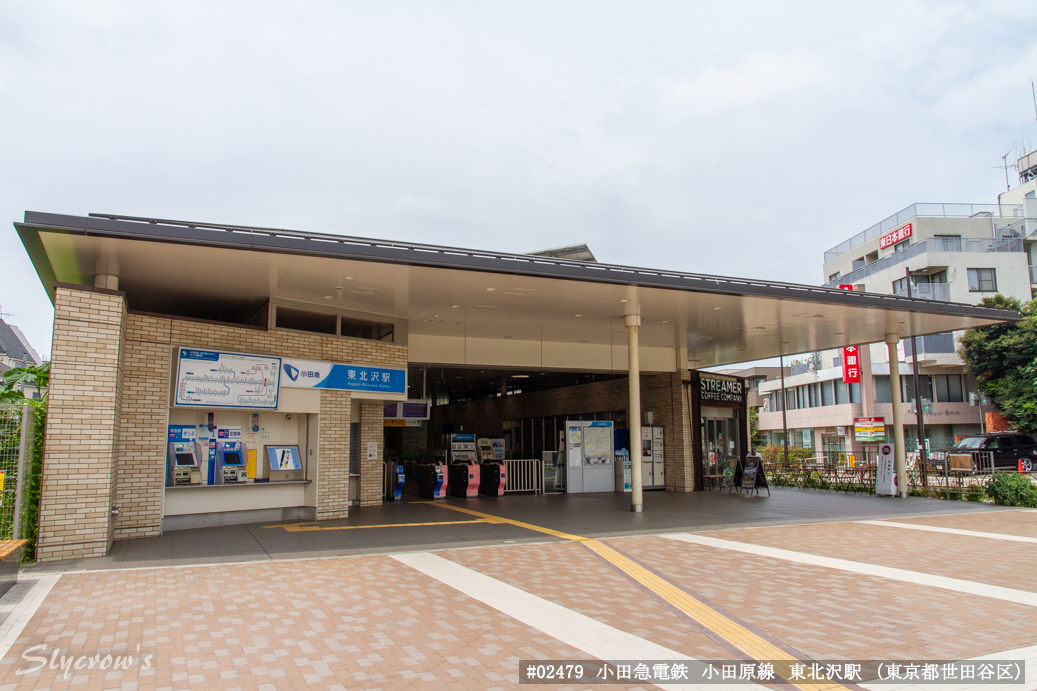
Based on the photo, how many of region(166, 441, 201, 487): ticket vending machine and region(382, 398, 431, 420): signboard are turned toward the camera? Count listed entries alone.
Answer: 2

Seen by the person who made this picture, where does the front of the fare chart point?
facing the viewer and to the right of the viewer

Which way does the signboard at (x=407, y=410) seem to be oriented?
toward the camera

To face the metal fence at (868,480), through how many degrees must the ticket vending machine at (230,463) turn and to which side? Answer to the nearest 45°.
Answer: approximately 45° to its left

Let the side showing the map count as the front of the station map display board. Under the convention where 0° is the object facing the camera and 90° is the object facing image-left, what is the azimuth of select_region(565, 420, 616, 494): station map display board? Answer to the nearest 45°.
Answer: approximately 0°

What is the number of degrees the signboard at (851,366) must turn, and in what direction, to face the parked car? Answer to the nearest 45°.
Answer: approximately 45° to its left

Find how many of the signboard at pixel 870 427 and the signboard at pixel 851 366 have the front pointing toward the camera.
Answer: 2

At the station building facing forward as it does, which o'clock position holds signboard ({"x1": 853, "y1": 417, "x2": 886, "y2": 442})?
The signboard is roughly at 9 o'clock from the station building.

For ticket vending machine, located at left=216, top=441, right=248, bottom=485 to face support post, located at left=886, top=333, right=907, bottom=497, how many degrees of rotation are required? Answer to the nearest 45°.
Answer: approximately 45° to its left

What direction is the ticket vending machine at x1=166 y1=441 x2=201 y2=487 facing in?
toward the camera

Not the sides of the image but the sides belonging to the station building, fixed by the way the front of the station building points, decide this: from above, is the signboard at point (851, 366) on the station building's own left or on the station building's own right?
on the station building's own left

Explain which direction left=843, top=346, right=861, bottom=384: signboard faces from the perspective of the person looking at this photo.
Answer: facing the viewer
